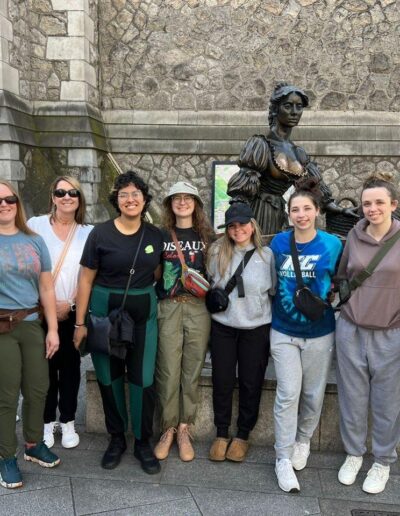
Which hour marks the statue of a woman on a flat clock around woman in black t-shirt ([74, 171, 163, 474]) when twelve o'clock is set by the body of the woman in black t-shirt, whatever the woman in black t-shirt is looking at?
The statue of a woman is roughly at 8 o'clock from the woman in black t-shirt.

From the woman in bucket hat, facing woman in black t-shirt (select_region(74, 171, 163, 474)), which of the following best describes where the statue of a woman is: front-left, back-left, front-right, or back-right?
back-right

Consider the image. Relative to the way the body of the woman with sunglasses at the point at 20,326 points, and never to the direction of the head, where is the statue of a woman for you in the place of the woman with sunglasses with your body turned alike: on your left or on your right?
on your left

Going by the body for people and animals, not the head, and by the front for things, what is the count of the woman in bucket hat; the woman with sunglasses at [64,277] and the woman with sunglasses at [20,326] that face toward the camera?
3

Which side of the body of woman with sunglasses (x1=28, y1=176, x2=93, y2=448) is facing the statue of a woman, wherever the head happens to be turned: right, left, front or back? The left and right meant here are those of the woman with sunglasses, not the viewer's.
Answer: left

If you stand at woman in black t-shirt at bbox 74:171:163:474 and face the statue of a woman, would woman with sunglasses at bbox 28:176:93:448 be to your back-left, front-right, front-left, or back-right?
back-left

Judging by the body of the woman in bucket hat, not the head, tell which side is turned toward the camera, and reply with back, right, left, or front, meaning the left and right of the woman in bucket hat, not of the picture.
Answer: front

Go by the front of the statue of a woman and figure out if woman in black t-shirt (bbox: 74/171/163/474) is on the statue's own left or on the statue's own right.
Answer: on the statue's own right

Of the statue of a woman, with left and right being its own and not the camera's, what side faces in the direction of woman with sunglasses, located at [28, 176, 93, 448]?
right

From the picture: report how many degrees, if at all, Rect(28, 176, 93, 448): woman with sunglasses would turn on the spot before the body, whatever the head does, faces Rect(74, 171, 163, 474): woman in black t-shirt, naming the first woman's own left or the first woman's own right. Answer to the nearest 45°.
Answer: approximately 45° to the first woman's own left
